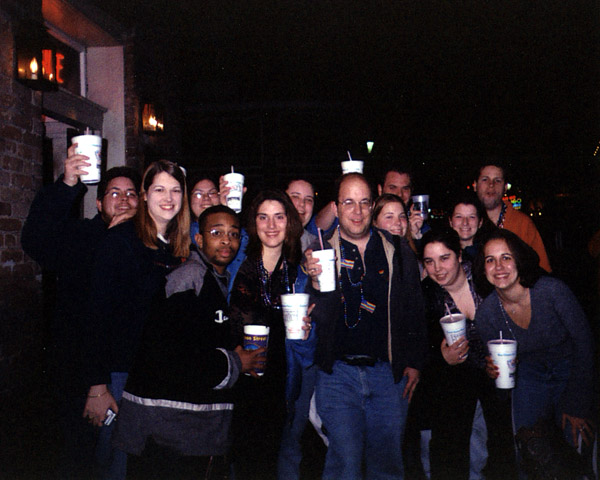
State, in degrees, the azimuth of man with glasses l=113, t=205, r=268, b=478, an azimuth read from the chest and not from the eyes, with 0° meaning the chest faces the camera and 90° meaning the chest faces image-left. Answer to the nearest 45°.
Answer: approximately 315°

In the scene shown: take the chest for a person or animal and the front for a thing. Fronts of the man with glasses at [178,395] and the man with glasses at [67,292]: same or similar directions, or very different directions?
same or similar directions

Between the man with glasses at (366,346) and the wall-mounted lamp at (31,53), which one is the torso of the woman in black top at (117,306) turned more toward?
the man with glasses

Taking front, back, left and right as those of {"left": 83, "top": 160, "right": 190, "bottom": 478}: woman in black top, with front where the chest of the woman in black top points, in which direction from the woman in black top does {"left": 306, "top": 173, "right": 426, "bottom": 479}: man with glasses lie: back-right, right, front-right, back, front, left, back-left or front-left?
front-left

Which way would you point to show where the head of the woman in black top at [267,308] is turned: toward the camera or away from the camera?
toward the camera

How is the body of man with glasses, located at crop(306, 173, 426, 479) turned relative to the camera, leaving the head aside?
toward the camera

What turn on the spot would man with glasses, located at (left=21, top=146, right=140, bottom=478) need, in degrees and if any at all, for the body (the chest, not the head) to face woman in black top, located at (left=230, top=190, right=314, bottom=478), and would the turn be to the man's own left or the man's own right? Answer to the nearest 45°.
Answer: approximately 45° to the man's own left

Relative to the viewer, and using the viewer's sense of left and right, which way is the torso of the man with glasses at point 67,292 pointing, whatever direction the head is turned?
facing the viewer and to the right of the viewer
